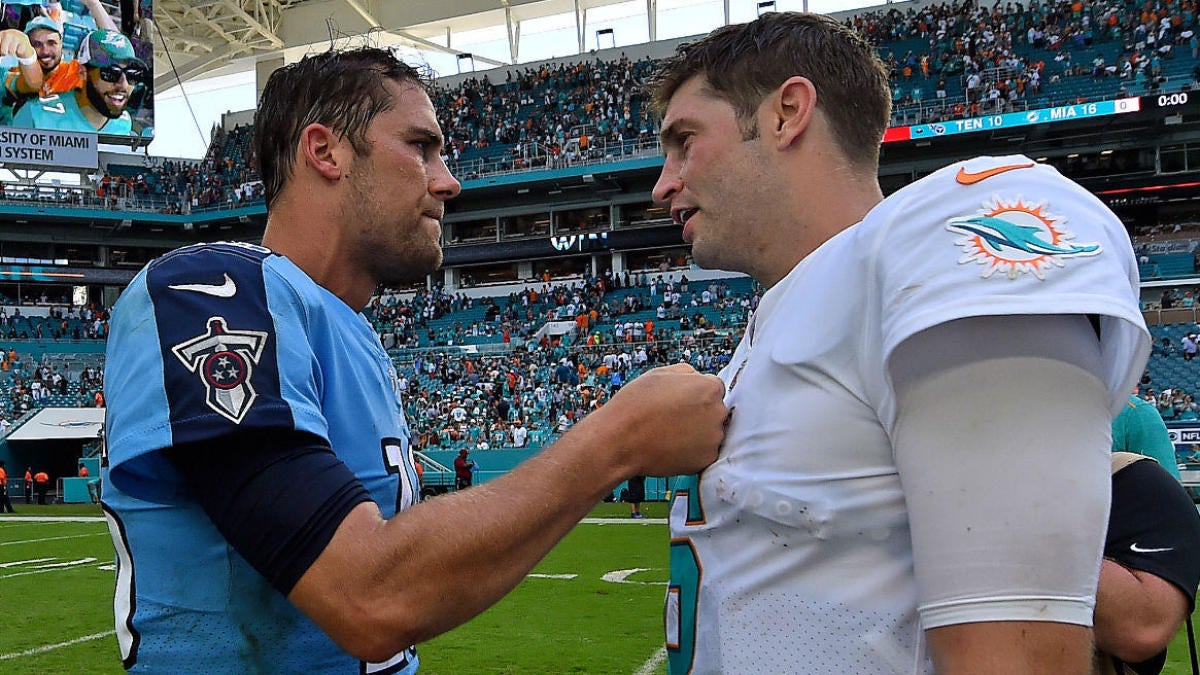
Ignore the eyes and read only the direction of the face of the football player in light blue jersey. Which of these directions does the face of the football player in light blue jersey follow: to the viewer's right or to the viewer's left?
to the viewer's right

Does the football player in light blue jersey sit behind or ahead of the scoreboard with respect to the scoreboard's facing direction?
ahead

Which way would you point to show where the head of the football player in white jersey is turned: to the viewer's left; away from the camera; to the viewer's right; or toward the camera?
to the viewer's left

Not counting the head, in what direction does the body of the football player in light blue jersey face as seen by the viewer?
to the viewer's right

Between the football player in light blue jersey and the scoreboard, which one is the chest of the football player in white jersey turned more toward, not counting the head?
the football player in light blue jersey

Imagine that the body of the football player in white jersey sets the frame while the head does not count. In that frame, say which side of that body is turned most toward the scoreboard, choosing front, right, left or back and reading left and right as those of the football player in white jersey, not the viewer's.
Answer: right

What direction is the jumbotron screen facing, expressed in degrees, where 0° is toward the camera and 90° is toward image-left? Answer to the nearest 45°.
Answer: approximately 315°

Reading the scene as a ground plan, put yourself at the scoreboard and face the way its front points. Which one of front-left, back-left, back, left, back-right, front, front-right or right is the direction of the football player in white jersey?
front-left

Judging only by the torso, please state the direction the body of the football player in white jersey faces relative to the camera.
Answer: to the viewer's left

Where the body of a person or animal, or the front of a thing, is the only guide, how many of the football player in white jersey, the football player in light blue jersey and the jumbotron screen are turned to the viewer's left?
1

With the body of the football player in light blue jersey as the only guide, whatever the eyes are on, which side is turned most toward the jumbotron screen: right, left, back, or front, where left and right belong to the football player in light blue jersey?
left

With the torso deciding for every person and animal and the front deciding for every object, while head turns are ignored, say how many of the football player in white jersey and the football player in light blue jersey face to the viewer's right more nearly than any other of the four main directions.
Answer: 1

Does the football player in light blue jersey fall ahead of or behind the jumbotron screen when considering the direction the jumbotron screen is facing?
ahead

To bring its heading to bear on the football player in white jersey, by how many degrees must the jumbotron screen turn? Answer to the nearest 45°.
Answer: approximately 45° to its right

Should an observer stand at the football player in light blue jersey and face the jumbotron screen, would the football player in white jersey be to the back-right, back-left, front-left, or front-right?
back-right
